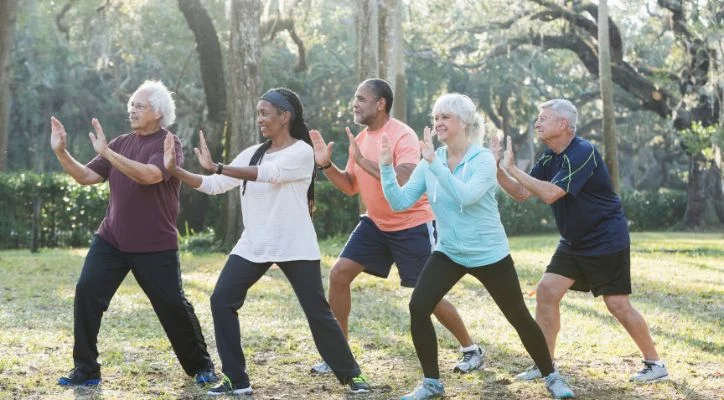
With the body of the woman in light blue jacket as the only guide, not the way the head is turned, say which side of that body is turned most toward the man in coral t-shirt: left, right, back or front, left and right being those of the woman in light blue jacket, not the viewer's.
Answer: right

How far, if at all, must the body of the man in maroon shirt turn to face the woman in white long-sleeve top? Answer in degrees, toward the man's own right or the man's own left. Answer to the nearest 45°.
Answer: approximately 90° to the man's own left

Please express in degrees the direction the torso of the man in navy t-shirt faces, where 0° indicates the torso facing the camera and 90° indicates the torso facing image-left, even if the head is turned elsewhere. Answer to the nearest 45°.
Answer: approximately 90°

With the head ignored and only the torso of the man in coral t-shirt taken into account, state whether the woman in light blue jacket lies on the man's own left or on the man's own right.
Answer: on the man's own left

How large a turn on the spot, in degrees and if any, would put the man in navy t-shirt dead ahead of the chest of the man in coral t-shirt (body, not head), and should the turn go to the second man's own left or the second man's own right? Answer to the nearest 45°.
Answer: approximately 135° to the second man's own left

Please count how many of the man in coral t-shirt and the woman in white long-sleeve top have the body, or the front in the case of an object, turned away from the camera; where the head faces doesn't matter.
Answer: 0

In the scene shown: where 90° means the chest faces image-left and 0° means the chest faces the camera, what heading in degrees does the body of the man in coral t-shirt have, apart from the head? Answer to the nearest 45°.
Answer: approximately 45°

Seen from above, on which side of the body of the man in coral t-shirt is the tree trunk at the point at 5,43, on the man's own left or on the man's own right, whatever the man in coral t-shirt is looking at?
on the man's own right

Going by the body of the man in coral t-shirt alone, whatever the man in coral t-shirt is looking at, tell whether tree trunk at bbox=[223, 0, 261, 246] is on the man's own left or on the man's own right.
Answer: on the man's own right

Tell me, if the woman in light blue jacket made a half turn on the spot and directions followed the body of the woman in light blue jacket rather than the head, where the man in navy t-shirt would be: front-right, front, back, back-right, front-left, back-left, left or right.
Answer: front

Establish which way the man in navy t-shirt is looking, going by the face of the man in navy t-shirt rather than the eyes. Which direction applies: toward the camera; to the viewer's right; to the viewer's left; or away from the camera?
to the viewer's left

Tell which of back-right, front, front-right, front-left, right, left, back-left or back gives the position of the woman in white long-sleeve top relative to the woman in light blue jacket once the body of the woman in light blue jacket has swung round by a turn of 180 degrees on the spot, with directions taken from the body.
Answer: back-left

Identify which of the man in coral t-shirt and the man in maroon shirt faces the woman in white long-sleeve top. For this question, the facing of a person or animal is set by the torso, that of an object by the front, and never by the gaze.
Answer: the man in coral t-shirt

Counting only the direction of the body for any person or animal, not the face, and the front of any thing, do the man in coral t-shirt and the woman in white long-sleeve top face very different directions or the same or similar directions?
same or similar directions

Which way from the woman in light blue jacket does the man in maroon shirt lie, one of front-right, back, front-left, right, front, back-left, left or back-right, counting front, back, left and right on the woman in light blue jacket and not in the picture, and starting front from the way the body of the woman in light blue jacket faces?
front-right
